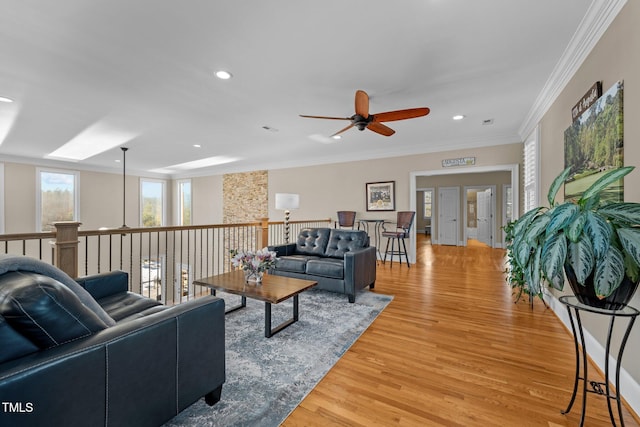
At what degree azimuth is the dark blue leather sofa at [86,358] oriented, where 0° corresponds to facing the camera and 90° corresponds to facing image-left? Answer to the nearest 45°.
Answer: approximately 225°

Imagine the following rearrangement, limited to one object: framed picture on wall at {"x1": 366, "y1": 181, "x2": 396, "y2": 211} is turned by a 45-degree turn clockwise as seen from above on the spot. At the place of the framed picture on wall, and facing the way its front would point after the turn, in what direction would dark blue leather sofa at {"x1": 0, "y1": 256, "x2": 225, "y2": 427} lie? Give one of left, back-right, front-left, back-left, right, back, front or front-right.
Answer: front-left

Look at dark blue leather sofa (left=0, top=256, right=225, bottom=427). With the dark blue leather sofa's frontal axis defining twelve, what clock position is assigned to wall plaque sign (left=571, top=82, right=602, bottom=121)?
The wall plaque sign is roughly at 2 o'clock from the dark blue leather sofa.

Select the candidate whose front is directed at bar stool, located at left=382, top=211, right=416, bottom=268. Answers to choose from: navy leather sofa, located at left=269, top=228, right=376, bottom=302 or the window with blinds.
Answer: the window with blinds

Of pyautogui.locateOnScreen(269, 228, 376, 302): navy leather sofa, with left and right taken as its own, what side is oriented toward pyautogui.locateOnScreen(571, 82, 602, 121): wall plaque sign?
left

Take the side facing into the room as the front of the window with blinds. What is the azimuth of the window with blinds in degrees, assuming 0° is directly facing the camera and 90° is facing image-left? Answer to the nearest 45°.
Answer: approximately 90°

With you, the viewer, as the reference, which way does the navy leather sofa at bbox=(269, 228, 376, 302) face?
facing the viewer and to the left of the viewer

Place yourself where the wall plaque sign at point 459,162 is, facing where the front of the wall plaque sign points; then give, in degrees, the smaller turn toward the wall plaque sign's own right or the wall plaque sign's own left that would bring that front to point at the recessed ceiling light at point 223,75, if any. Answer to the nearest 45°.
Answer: approximately 45° to the wall plaque sign's own right

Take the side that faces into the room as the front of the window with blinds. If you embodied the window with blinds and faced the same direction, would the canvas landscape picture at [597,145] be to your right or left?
on your left

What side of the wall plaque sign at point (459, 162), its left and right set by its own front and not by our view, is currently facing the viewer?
front

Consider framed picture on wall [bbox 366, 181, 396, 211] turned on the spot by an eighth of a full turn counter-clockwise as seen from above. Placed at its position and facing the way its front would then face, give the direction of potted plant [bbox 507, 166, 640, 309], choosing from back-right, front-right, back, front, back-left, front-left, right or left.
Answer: front-right

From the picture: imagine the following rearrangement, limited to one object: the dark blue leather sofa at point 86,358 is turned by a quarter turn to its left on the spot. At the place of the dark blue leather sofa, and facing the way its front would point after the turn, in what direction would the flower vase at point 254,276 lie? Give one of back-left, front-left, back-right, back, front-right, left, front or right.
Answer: right

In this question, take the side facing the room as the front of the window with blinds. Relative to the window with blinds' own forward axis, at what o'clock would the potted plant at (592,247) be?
The potted plant is roughly at 9 o'clock from the window with blinds.

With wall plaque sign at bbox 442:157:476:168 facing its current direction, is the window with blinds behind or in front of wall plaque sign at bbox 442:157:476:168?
in front

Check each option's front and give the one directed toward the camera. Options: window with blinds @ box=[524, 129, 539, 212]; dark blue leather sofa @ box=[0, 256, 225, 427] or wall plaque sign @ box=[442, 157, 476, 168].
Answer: the wall plaque sign
